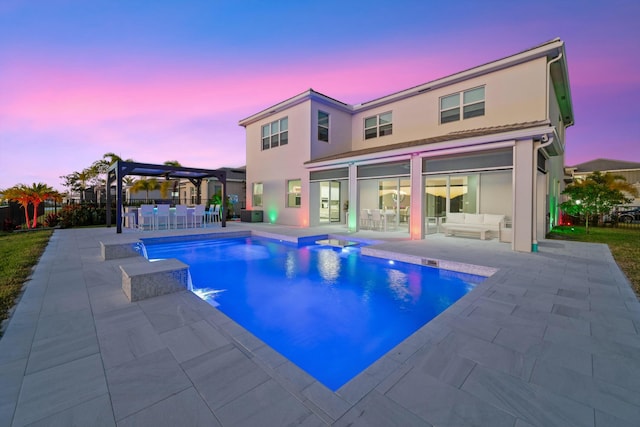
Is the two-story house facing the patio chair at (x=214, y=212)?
no

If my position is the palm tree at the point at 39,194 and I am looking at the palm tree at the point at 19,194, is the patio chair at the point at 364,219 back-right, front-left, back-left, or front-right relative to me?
back-left

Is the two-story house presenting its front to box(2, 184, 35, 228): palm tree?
no

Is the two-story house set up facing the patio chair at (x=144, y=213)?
no
